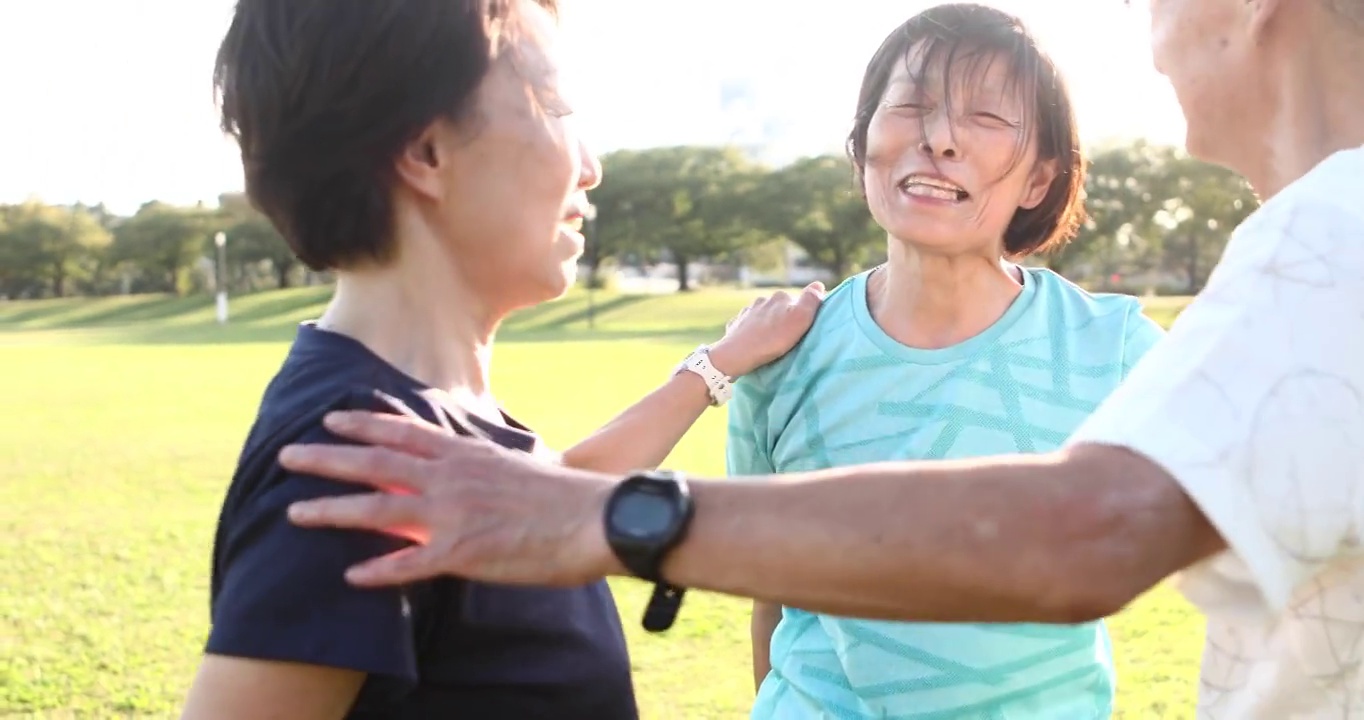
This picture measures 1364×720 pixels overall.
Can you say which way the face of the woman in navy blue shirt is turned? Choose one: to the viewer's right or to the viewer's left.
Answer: to the viewer's right

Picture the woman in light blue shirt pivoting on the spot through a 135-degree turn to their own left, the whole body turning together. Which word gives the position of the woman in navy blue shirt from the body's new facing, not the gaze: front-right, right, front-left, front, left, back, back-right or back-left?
back

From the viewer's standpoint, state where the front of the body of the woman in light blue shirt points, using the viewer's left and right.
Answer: facing the viewer
